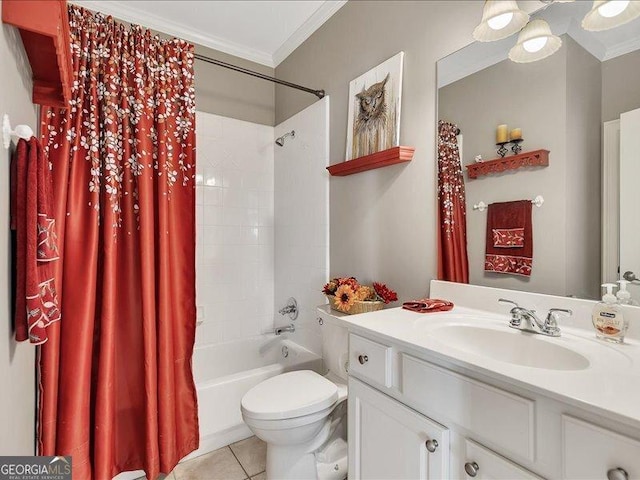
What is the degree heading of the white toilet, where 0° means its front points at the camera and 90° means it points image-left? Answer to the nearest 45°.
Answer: approximately 45°

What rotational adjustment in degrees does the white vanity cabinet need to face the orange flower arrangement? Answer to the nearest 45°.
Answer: approximately 90° to its right

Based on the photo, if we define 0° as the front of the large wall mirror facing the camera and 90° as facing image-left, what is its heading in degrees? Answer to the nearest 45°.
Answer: approximately 45°

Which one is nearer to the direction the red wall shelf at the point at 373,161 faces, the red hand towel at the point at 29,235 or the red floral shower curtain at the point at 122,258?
the red hand towel

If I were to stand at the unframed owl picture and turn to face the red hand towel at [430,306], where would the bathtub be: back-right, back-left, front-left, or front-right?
back-right

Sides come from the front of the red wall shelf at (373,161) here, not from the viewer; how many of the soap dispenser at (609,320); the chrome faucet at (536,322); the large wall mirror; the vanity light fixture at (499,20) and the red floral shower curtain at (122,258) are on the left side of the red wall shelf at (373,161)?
4

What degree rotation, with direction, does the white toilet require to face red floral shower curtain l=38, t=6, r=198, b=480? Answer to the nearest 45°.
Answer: approximately 45° to its right
